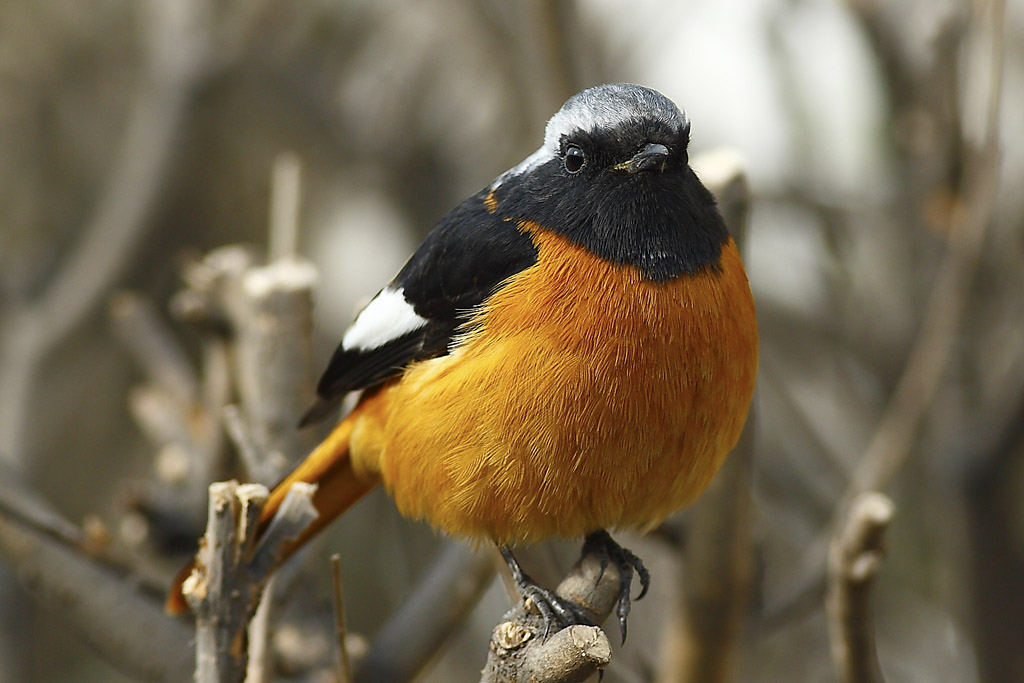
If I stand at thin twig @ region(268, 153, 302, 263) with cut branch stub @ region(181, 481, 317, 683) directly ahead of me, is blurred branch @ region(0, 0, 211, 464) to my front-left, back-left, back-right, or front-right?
back-right

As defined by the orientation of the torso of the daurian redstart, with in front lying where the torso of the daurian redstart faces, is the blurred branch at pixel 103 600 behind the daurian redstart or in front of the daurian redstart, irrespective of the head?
behind

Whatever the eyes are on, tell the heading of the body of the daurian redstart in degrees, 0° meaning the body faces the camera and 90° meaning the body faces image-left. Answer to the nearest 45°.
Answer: approximately 315°

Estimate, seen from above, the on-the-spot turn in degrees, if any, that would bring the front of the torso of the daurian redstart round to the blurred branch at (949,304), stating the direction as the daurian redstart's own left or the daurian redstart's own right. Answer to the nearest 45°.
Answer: approximately 90° to the daurian redstart's own left
